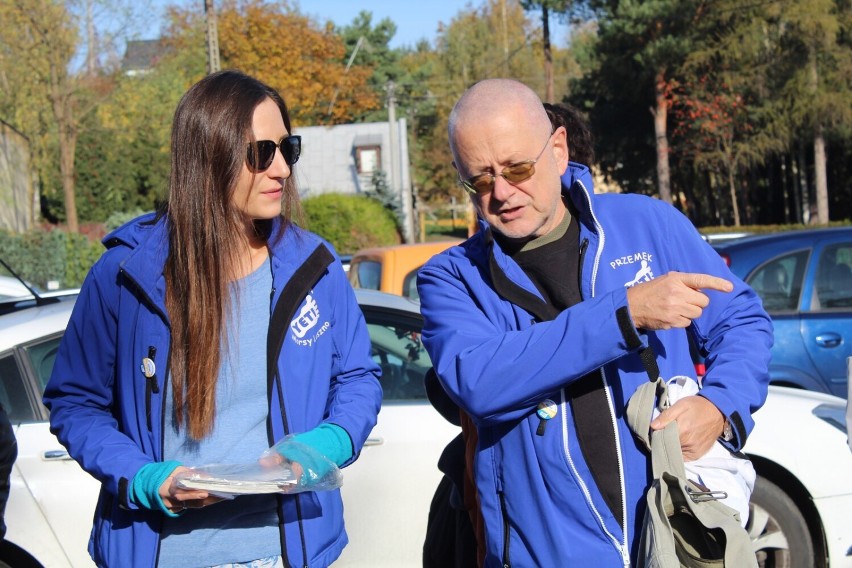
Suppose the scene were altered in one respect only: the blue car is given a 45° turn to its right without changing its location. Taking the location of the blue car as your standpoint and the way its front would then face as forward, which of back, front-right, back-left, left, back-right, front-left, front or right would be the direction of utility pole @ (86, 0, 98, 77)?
back

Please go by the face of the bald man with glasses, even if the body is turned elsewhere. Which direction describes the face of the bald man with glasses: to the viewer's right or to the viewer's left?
to the viewer's left

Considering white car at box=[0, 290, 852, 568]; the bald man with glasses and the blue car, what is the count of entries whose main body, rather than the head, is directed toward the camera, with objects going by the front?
1

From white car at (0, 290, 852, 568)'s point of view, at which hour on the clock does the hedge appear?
The hedge is roughly at 8 o'clock from the white car.

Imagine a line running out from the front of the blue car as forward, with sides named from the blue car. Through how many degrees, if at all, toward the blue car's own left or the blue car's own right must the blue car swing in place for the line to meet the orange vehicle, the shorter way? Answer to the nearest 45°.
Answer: approximately 180°

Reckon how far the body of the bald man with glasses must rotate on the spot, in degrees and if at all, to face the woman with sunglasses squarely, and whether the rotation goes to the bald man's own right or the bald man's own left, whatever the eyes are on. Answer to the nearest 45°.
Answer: approximately 90° to the bald man's own right

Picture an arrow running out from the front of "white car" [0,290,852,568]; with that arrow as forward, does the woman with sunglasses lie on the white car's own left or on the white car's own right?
on the white car's own right

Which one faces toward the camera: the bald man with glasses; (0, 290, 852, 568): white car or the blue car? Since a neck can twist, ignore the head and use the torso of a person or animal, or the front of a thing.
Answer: the bald man with glasses

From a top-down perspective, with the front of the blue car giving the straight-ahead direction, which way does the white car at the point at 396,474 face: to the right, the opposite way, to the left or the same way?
the same way

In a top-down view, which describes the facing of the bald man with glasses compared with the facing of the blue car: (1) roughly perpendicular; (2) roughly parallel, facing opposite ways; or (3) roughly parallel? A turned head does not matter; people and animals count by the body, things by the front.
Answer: roughly perpendicular

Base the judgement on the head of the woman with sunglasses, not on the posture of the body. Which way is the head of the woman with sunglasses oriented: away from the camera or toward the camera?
toward the camera

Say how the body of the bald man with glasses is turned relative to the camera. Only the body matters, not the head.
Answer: toward the camera

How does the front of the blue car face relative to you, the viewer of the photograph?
facing to the right of the viewer
